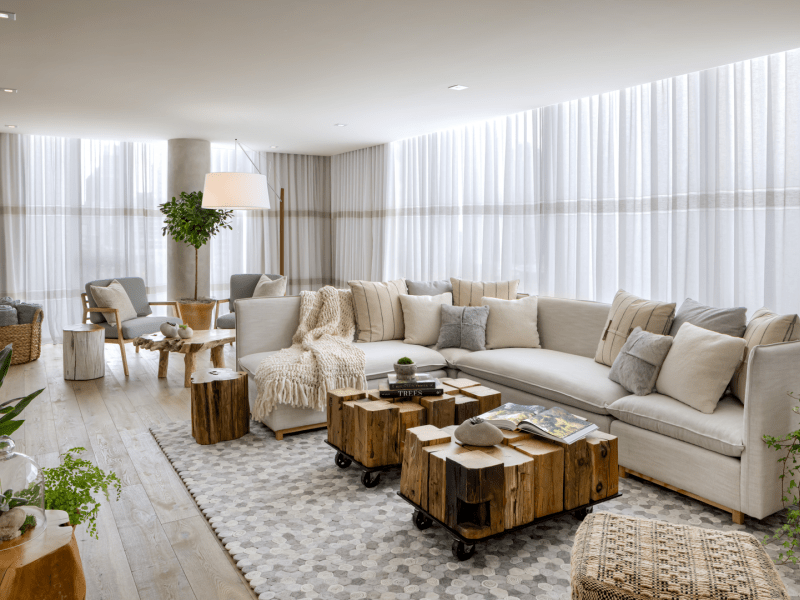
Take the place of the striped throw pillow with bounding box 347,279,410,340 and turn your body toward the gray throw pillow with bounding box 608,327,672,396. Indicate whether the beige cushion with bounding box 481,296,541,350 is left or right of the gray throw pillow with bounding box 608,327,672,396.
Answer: left

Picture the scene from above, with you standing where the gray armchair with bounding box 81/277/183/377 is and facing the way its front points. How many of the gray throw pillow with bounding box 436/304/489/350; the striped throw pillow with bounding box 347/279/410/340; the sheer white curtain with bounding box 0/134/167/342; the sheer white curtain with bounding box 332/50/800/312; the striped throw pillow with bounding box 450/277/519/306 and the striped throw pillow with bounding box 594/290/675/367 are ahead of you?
5

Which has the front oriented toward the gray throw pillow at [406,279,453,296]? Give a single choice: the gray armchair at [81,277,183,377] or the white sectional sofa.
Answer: the gray armchair

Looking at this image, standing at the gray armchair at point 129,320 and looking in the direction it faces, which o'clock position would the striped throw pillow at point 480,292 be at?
The striped throw pillow is roughly at 12 o'clock from the gray armchair.

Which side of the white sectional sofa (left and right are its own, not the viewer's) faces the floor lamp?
right

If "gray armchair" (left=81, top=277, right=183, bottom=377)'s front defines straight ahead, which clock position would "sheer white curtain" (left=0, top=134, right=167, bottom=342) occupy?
The sheer white curtain is roughly at 7 o'clock from the gray armchair.

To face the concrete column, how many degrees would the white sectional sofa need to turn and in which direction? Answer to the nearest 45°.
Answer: approximately 90° to its right

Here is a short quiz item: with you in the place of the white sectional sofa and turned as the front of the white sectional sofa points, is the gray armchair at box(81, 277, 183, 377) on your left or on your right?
on your right

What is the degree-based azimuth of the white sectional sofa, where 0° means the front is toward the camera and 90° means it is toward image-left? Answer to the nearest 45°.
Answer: approximately 45°
